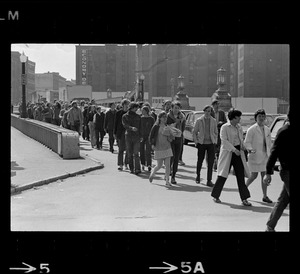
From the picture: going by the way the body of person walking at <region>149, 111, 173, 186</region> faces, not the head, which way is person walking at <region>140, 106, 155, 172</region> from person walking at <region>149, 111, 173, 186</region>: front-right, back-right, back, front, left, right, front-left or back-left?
back-left

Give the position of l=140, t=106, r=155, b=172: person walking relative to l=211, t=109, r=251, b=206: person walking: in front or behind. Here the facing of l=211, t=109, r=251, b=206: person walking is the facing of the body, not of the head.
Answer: behind

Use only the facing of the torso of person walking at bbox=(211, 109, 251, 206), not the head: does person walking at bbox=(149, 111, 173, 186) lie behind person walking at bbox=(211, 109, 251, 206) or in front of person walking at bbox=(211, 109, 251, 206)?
behind

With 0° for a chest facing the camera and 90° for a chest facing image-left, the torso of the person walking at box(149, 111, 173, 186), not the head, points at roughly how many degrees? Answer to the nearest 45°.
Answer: approximately 315°

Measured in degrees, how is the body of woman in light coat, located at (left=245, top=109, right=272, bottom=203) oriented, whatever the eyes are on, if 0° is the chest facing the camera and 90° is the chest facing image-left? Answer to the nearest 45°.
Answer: approximately 315°
